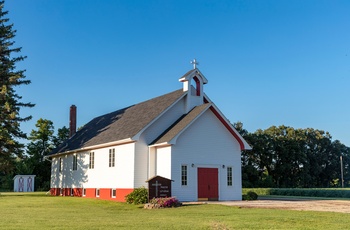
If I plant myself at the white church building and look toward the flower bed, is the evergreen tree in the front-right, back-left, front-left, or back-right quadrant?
back-right

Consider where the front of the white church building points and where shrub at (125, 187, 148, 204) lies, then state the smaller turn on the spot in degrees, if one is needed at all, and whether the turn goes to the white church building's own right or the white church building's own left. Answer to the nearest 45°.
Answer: approximately 90° to the white church building's own right

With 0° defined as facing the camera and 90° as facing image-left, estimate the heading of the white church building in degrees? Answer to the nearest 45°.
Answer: approximately 315°

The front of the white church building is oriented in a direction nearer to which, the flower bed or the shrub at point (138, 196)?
the flower bed

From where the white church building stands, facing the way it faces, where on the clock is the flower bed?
The flower bed is roughly at 2 o'clock from the white church building.

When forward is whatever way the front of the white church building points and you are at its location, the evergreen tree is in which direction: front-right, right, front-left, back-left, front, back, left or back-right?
back

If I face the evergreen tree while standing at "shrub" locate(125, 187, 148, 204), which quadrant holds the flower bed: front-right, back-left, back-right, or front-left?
back-left
